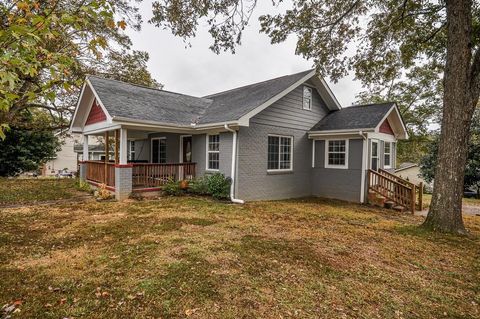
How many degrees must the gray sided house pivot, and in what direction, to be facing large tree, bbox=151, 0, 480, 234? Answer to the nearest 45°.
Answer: approximately 90° to its left

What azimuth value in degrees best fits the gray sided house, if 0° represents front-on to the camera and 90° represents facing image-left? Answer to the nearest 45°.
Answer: approximately 45°

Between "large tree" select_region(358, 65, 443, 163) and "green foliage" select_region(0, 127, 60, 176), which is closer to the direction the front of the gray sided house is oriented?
the green foliage

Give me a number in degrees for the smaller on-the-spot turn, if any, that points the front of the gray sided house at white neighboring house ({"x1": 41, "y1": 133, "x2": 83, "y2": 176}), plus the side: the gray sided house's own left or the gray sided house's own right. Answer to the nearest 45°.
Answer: approximately 90° to the gray sided house's own right

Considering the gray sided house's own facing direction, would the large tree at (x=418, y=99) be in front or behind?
behind
